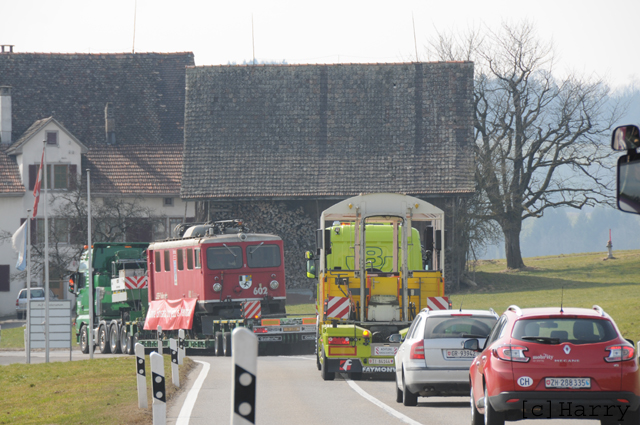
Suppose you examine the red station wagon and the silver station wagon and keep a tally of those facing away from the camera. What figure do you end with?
2

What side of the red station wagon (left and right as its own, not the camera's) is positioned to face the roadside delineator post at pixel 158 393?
left

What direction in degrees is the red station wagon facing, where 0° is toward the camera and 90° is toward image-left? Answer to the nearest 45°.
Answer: approximately 180°

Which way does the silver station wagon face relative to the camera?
away from the camera
